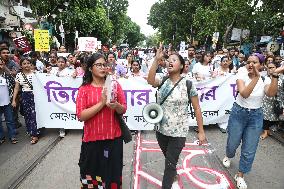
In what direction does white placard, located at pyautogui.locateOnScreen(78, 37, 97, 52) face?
toward the camera

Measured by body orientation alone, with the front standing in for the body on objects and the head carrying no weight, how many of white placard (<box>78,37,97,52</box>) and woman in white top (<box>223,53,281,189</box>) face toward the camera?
2

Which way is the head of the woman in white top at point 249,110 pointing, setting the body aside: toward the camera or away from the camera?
toward the camera

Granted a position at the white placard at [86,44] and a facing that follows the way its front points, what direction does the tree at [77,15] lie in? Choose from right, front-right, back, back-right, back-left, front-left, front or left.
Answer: back

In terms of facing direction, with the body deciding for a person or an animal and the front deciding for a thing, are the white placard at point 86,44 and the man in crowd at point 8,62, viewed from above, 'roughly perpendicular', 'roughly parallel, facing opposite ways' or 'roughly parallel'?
roughly parallel

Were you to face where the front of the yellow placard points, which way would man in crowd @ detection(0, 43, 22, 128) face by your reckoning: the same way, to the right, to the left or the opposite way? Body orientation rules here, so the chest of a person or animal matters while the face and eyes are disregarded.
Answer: the same way

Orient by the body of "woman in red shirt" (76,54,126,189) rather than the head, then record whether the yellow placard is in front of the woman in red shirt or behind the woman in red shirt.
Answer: behind

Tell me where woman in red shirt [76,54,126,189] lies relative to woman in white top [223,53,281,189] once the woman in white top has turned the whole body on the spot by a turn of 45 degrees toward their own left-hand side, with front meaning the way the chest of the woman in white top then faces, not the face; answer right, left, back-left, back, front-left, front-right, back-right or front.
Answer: right

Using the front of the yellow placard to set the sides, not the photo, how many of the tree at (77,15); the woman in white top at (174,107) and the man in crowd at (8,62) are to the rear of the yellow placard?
1

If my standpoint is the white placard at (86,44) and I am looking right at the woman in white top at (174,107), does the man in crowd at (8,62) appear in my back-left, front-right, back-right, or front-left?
front-right

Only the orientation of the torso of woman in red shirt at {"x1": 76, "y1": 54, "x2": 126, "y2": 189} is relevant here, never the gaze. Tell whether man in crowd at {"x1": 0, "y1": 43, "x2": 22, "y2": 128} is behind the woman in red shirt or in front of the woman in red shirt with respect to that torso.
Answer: behind

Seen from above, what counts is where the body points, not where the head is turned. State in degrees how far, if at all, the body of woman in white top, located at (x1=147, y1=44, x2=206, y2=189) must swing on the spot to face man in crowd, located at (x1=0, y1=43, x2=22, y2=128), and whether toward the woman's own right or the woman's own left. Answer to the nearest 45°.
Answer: approximately 90° to the woman's own right

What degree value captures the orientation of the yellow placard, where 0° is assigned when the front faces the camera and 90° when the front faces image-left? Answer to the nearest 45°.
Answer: approximately 0°

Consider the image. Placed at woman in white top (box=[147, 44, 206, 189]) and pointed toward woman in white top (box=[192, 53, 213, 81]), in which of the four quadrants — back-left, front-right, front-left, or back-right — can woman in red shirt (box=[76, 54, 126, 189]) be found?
back-left
